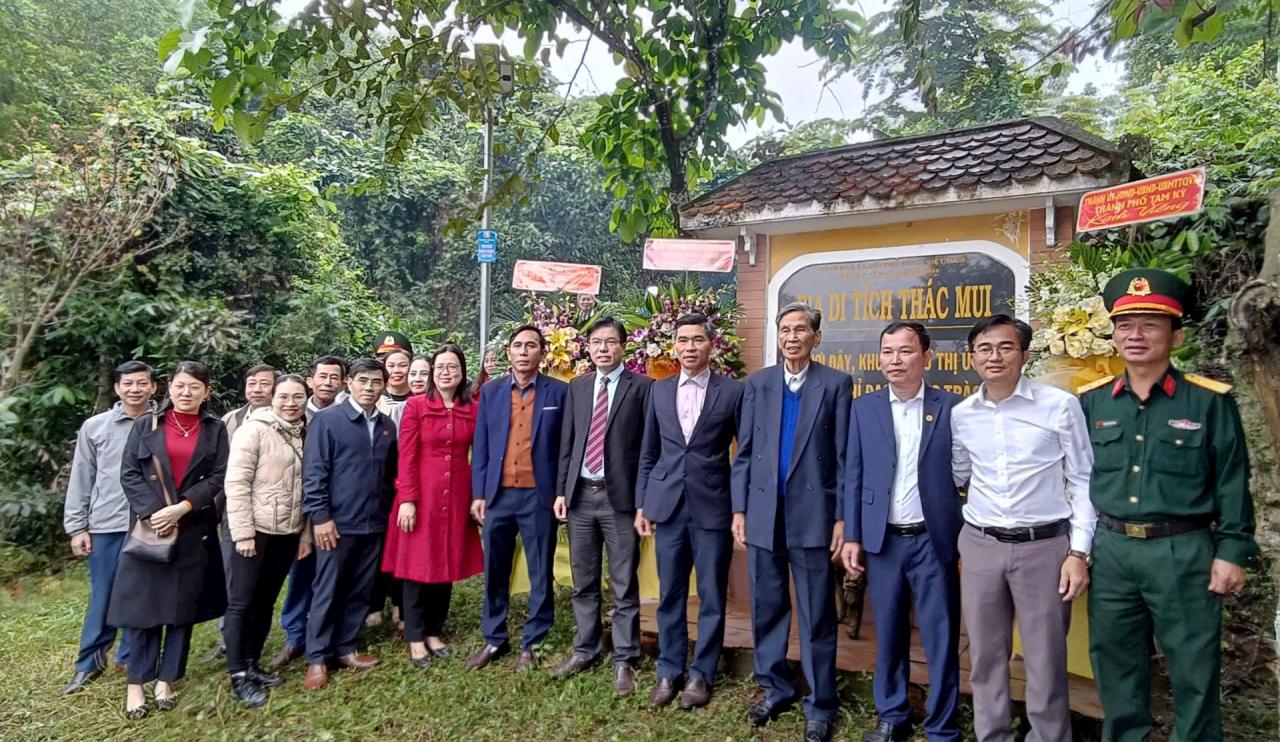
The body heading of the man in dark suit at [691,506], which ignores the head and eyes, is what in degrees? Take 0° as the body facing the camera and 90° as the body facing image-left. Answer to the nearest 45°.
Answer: approximately 0°

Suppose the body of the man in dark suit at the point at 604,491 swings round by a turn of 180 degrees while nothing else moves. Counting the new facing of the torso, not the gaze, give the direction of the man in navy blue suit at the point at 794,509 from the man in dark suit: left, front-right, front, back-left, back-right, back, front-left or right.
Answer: back-right

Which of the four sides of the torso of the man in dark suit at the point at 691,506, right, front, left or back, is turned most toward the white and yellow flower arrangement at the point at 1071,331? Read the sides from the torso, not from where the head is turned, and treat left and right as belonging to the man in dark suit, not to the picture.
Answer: left

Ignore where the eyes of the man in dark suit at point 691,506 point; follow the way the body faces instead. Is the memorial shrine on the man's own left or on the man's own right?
on the man's own left

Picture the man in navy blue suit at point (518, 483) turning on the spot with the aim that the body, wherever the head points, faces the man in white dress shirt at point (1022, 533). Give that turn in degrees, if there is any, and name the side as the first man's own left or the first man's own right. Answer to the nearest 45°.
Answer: approximately 45° to the first man's own left

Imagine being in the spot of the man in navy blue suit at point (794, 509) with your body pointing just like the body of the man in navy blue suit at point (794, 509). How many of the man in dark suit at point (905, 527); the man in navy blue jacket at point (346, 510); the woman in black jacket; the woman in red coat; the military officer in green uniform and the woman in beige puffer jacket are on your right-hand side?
4

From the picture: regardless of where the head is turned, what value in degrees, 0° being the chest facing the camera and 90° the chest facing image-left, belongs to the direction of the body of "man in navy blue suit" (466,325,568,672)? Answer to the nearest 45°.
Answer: approximately 0°

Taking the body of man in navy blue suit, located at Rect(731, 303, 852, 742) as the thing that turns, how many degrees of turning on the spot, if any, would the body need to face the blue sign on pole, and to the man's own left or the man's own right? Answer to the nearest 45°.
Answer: approximately 135° to the man's own right
